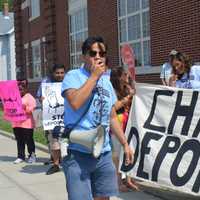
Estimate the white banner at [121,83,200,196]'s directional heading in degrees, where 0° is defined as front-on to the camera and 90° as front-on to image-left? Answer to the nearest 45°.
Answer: approximately 45°

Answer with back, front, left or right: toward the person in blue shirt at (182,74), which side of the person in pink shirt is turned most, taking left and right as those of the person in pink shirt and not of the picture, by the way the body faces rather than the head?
left

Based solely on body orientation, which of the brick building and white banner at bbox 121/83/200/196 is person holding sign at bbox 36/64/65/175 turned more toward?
the white banner

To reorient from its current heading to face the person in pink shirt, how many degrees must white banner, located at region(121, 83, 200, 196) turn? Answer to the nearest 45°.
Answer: approximately 90° to its right

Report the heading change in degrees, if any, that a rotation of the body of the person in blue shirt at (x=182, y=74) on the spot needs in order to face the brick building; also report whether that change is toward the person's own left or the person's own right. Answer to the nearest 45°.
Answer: approximately 135° to the person's own right

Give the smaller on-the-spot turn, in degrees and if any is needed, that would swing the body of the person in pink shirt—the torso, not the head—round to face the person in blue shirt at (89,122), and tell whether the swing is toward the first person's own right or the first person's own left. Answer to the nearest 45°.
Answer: approximately 45° to the first person's own left

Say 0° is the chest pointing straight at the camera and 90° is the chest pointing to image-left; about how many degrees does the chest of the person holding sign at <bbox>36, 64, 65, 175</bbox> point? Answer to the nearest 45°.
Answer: approximately 45°

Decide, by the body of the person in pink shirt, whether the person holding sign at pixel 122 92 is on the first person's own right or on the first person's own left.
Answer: on the first person's own left

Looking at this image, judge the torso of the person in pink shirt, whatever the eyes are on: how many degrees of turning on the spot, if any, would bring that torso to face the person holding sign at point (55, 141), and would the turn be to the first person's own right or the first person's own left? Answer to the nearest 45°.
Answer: approximately 45° to the first person's own left
